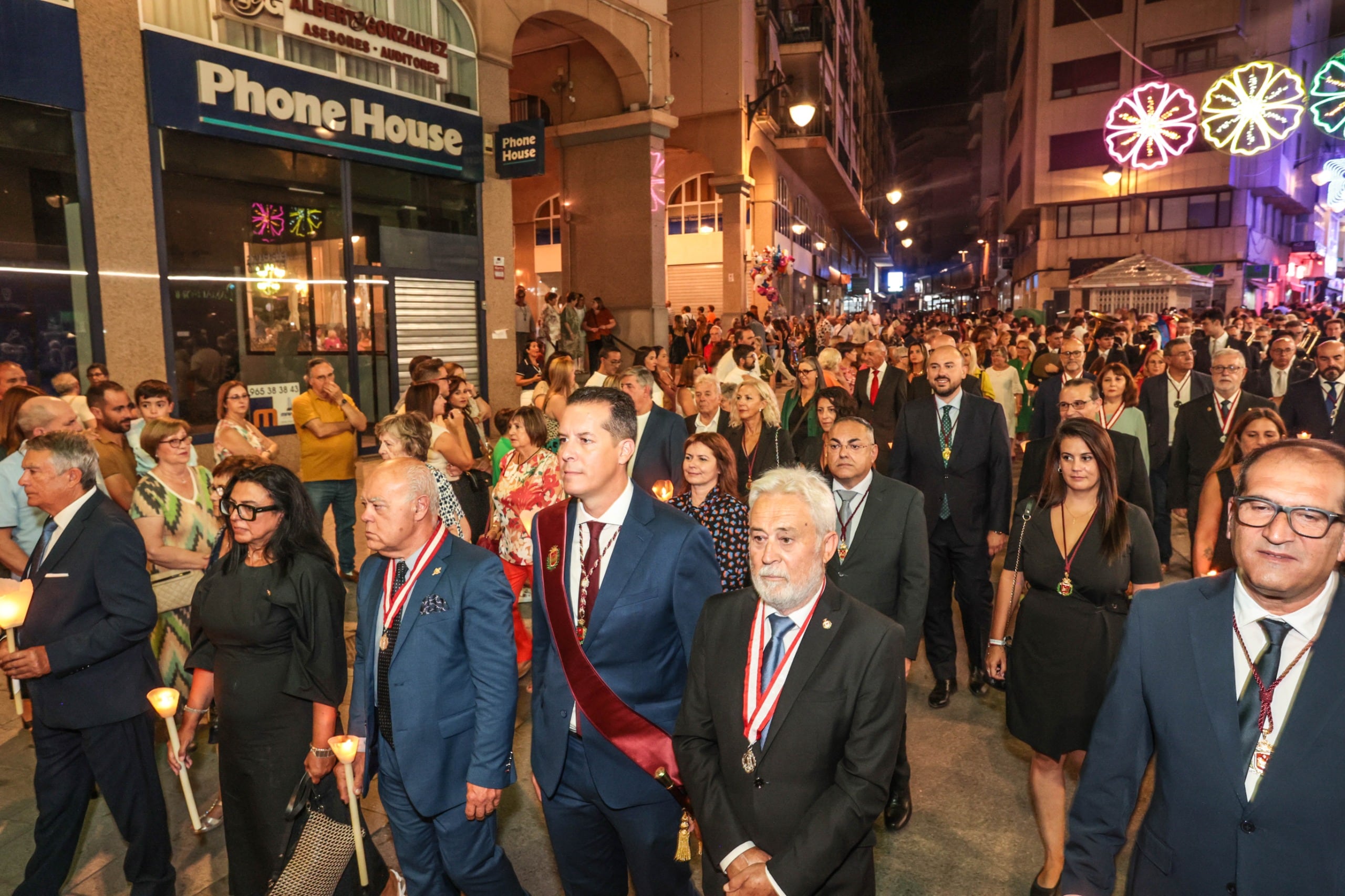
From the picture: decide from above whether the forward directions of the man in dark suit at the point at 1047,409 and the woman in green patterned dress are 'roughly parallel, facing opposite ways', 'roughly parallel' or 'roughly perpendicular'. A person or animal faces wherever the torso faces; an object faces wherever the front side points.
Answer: roughly perpendicular

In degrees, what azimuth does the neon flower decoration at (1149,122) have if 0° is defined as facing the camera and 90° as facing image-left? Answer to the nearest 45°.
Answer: approximately 0°

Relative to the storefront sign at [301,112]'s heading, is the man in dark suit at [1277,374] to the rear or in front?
in front

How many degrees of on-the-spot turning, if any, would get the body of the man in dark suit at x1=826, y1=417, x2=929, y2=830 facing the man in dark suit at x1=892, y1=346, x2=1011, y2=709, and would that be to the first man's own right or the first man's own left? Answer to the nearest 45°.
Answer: approximately 135° to the first man's own right

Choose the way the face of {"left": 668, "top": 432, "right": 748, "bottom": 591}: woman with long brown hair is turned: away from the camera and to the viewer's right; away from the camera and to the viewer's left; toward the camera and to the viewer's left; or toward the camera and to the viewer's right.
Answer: toward the camera and to the viewer's left

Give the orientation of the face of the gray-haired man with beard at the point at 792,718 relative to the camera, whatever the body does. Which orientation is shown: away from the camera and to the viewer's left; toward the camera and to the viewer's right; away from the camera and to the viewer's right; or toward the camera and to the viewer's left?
toward the camera and to the viewer's left

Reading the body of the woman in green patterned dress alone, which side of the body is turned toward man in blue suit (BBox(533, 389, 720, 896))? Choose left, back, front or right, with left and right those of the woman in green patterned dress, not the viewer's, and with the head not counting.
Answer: front

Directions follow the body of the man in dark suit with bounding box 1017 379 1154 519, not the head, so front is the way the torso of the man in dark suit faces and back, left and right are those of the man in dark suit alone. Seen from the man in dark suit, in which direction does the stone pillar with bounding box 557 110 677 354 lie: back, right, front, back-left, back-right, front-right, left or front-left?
back-right

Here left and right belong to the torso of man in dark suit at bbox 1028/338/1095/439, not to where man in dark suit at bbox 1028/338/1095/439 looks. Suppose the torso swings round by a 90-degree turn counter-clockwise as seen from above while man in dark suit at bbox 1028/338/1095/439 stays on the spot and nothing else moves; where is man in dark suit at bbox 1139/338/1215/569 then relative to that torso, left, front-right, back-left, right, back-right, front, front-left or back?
front-left

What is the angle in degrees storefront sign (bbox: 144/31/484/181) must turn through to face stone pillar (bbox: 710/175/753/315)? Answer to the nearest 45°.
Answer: approximately 90° to its left
